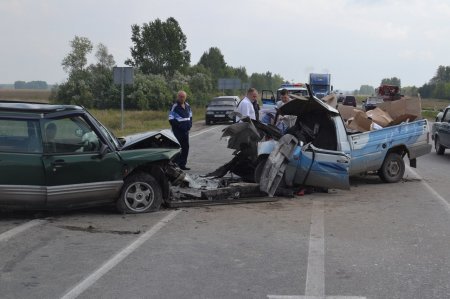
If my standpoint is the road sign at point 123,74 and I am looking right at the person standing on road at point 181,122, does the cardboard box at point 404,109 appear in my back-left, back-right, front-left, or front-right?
front-left

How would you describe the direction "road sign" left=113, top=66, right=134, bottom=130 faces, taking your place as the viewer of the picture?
facing away from the viewer

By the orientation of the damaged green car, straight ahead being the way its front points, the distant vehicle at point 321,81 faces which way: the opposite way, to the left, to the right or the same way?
to the right

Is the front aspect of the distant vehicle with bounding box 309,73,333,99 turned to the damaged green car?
yes

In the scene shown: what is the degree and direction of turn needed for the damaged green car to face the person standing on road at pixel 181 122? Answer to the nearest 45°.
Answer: approximately 45° to its left

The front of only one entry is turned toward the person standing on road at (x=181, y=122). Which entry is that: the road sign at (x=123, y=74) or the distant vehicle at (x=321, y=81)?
the distant vehicle

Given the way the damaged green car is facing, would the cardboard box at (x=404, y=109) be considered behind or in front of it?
in front

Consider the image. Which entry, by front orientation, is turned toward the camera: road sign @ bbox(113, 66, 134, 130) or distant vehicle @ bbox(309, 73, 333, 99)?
the distant vehicle

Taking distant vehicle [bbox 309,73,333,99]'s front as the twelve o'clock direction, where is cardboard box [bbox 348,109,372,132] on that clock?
The cardboard box is roughly at 12 o'clock from the distant vehicle.

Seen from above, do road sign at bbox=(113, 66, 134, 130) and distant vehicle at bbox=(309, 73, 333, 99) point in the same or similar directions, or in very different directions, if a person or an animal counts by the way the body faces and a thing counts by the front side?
very different directions

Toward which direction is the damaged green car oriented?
to the viewer's right

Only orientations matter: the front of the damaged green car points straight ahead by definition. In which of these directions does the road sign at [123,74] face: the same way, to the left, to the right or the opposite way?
to the left

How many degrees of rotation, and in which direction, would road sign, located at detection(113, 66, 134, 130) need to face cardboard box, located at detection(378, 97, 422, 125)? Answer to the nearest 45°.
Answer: approximately 135° to its right

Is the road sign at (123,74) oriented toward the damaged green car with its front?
no

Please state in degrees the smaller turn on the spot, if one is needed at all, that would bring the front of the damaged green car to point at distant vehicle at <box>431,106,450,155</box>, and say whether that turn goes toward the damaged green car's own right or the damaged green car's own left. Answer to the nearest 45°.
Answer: approximately 45° to the damaged green car's own left

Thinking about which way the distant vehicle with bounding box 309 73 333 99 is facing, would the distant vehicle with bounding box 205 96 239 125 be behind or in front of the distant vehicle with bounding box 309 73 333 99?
in front

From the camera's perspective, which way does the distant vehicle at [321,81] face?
toward the camera

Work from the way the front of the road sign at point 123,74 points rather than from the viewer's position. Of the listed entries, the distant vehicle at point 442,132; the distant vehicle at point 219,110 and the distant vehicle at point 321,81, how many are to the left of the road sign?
0
